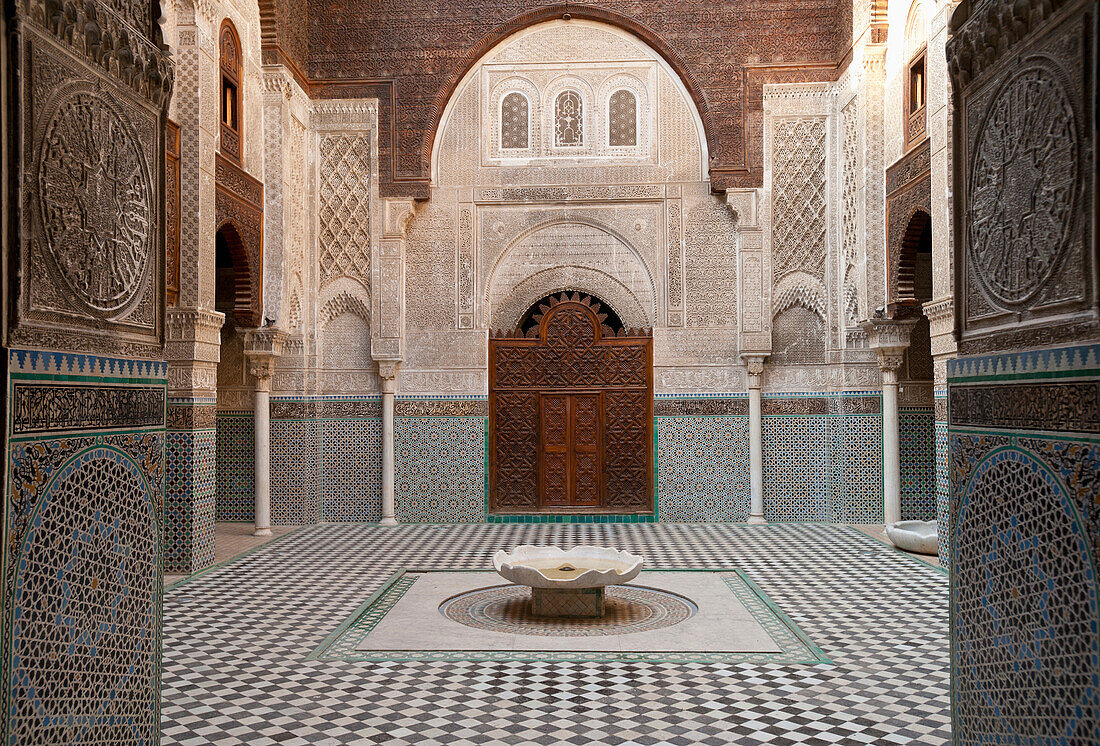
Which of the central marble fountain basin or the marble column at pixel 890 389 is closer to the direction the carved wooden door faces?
the central marble fountain basin

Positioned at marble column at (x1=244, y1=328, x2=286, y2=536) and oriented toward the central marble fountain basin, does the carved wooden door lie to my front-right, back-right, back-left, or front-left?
front-left

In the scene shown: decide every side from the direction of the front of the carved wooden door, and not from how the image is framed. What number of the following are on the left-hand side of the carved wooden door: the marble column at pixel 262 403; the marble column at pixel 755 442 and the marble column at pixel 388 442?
1

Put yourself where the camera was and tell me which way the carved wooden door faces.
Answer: facing the viewer

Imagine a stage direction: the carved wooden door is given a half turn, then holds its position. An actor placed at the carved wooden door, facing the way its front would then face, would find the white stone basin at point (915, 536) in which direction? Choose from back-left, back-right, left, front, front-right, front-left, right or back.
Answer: back-right

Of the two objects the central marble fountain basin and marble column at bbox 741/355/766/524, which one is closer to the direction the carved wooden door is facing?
the central marble fountain basin

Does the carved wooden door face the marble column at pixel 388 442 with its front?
no

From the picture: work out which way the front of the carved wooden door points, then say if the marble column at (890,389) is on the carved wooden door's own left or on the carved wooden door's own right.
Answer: on the carved wooden door's own left

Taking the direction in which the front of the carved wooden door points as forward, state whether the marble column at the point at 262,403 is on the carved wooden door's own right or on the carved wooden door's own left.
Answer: on the carved wooden door's own right

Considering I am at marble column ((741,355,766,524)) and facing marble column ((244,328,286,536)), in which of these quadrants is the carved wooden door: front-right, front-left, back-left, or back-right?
front-right

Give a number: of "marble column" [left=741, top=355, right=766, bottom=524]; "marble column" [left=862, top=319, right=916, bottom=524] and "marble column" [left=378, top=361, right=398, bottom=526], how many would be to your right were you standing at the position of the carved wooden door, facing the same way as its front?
1

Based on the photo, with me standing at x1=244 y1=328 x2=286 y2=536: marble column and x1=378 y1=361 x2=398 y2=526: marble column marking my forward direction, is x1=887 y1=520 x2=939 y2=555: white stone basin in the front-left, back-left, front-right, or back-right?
front-right

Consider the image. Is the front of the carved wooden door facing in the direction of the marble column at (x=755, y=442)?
no

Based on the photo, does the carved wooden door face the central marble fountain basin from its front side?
yes
